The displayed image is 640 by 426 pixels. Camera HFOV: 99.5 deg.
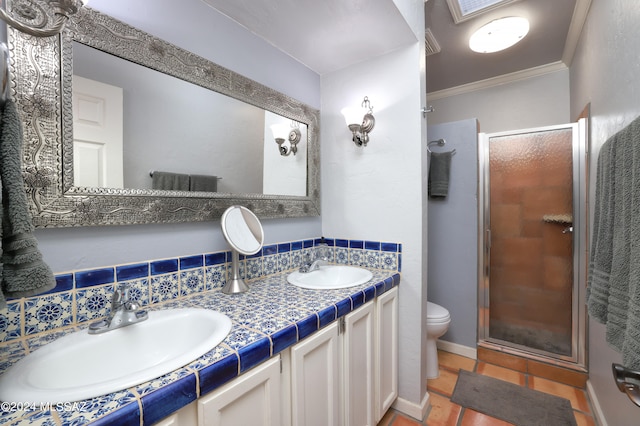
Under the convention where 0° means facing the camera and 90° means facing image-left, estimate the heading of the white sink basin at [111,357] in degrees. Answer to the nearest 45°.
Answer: approximately 315°

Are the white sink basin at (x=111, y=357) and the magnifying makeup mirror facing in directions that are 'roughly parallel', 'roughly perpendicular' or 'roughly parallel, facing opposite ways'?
roughly parallel

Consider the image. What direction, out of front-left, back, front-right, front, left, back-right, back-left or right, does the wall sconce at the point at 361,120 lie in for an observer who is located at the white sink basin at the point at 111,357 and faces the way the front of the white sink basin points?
front-left

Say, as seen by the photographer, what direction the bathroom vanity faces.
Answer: facing the viewer and to the right of the viewer

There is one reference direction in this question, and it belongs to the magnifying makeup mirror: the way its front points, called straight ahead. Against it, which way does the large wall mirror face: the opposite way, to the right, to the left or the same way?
the same way

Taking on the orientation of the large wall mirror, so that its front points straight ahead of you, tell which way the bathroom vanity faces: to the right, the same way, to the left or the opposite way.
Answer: the same way

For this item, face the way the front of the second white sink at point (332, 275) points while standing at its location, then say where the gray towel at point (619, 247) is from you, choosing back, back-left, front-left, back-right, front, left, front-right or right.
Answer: front

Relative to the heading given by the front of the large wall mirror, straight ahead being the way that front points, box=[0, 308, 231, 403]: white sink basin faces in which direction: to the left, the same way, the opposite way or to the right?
the same way

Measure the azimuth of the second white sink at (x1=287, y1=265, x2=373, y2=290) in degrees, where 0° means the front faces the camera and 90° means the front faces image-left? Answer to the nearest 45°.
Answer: approximately 315°

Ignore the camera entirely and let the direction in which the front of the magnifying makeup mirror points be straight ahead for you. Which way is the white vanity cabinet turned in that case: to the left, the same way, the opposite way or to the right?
the same way

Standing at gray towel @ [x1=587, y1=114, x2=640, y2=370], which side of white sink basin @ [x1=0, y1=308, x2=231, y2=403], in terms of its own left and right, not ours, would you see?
front

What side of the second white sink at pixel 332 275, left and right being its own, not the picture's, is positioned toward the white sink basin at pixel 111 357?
right

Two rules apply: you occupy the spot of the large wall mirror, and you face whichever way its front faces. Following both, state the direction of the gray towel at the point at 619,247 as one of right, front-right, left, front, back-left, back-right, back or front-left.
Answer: front

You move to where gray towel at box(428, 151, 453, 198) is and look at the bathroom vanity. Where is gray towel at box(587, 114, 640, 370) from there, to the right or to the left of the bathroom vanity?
left

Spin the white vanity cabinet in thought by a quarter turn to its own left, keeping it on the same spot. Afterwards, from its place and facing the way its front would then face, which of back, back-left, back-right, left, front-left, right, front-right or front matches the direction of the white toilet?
front

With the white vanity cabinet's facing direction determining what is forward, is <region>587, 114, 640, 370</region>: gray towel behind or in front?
in front
